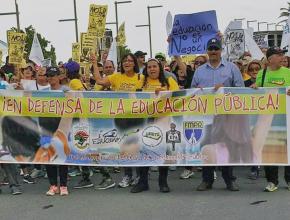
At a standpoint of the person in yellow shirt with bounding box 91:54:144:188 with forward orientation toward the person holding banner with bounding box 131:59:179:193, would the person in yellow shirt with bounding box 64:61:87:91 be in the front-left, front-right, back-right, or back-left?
back-left

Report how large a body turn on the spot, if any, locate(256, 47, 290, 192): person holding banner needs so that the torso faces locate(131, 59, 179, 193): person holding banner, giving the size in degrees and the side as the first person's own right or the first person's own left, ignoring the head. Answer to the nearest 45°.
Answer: approximately 90° to the first person's own right

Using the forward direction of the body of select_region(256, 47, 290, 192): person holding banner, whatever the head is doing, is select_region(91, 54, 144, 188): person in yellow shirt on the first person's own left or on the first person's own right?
on the first person's own right

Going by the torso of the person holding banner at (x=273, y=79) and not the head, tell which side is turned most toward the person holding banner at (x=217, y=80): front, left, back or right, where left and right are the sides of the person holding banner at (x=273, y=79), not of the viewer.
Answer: right

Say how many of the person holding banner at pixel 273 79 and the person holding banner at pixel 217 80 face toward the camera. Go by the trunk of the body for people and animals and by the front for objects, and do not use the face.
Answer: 2

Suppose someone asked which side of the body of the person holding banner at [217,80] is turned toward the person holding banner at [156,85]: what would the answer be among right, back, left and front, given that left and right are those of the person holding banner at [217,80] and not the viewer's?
right
